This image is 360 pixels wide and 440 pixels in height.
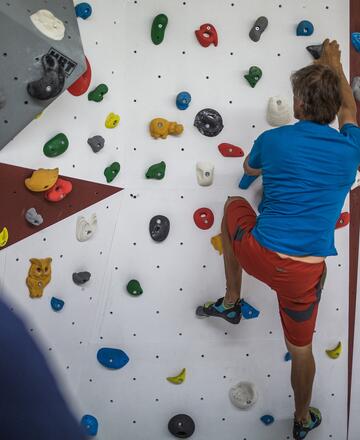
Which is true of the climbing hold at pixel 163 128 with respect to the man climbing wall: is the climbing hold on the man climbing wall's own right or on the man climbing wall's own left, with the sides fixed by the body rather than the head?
on the man climbing wall's own left

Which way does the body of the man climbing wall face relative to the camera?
away from the camera

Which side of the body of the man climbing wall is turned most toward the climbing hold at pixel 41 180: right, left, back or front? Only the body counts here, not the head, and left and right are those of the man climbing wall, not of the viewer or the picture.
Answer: left

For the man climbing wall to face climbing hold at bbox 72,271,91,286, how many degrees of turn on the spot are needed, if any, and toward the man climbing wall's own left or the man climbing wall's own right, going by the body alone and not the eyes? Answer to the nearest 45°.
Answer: approximately 90° to the man climbing wall's own left
